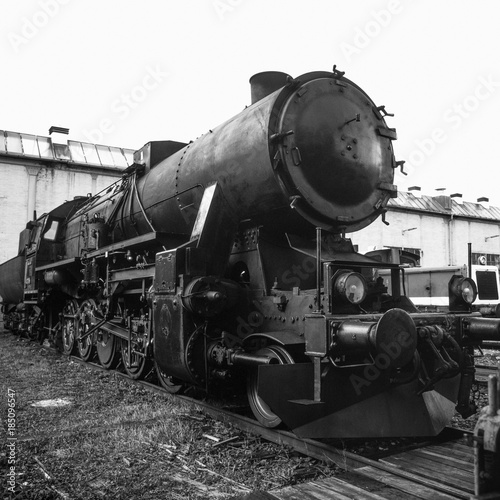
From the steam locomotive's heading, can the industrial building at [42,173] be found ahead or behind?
behind

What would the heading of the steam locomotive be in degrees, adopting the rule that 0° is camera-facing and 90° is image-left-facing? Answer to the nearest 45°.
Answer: approximately 315°

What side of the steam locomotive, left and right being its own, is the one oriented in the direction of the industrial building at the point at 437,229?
left
